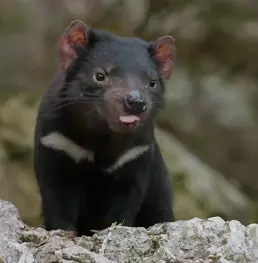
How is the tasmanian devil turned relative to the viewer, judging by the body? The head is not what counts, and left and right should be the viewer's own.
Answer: facing the viewer
